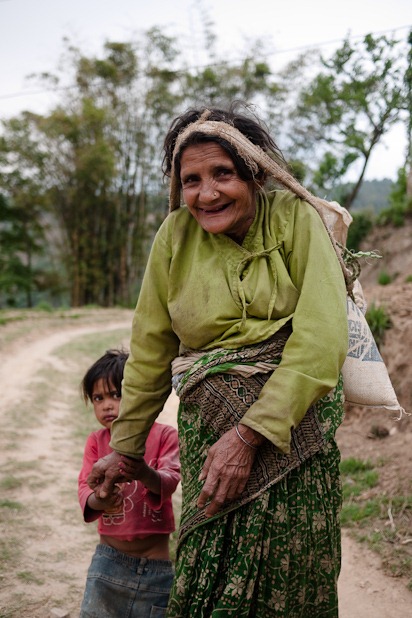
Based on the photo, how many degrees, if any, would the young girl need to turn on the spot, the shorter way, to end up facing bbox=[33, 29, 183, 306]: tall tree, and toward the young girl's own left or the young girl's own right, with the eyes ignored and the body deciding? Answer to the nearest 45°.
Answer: approximately 180°

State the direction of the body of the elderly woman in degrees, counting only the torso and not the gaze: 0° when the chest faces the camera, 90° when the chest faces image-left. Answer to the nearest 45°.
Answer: approximately 45°

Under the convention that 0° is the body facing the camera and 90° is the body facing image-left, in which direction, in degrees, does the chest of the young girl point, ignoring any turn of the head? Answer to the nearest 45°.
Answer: approximately 0°

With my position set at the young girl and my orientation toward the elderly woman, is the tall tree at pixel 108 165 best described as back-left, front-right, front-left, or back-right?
back-left

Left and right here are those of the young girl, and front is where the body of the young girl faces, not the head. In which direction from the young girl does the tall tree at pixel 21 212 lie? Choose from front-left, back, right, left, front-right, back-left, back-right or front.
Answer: back
